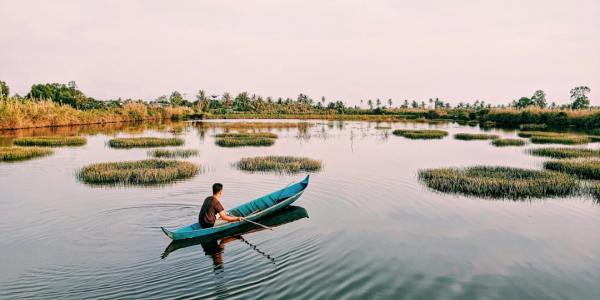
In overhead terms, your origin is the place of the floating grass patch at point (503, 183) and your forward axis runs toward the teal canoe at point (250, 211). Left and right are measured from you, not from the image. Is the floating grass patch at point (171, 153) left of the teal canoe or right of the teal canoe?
right

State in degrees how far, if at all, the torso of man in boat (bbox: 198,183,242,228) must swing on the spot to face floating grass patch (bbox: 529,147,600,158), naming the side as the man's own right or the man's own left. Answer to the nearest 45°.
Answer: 0° — they already face it

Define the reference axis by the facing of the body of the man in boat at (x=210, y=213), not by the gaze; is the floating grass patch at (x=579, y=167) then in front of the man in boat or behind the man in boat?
in front

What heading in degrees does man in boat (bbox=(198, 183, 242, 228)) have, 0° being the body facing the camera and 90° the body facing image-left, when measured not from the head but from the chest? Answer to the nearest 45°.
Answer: approximately 225°

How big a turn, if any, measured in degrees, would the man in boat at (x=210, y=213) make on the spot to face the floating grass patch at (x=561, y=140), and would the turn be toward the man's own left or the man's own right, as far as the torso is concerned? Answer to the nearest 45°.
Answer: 0° — they already face it

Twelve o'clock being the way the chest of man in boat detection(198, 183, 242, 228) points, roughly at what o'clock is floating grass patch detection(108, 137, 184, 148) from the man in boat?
The floating grass patch is roughly at 10 o'clock from the man in boat.

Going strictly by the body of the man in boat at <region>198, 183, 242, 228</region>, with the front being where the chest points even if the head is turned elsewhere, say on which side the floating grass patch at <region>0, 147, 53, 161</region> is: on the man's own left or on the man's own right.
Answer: on the man's own left

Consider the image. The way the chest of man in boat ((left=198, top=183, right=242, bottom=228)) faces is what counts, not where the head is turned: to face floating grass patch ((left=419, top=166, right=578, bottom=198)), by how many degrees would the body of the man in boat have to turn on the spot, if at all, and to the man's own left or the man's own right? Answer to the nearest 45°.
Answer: approximately 45° to the man's own right

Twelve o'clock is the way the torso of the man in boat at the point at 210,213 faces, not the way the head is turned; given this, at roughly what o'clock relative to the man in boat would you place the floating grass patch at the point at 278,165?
The floating grass patch is roughly at 11 o'clock from the man in boat.

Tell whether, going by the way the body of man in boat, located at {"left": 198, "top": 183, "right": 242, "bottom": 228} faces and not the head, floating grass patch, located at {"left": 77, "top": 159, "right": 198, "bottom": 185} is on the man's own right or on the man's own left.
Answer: on the man's own left
